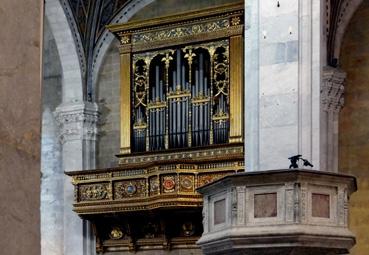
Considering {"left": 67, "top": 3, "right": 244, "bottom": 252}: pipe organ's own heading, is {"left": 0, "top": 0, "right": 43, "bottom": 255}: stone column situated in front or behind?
in front

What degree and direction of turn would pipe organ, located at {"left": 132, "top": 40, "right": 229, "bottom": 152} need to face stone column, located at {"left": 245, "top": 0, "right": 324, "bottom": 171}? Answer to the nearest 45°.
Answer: approximately 45° to its left

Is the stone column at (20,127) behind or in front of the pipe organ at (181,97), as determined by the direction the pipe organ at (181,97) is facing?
in front

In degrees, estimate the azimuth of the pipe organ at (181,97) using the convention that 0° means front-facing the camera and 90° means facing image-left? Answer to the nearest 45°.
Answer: approximately 45°
